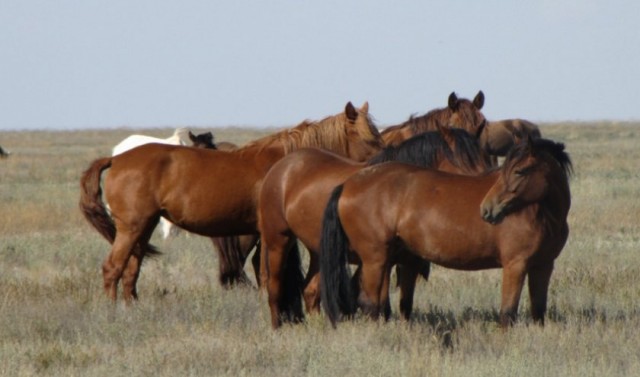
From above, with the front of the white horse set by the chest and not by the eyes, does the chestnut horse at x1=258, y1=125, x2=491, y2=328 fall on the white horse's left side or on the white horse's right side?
on the white horse's right side

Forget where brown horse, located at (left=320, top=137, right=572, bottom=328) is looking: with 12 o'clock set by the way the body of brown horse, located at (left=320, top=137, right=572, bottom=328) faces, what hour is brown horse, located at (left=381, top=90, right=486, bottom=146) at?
brown horse, located at (left=381, top=90, right=486, bottom=146) is roughly at 9 o'clock from brown horse, located at (left=320, top=137, right=572, bottom=328).

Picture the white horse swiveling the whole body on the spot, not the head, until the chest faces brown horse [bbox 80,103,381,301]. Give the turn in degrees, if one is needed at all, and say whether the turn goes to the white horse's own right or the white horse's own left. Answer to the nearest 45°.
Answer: approximately 90° to the white horse's own right

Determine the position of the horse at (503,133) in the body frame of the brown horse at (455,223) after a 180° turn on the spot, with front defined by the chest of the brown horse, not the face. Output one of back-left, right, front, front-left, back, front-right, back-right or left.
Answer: right

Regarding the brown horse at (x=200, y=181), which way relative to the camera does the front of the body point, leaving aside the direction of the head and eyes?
to the viewer's right

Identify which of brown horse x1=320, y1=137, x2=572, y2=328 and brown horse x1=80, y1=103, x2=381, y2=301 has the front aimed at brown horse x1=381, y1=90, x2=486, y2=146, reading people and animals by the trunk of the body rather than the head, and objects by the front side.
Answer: brown horse x1=80, y1=103, x2=381, y2=301

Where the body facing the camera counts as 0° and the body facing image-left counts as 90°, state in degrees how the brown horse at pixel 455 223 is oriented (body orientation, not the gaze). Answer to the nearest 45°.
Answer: approximately 270°

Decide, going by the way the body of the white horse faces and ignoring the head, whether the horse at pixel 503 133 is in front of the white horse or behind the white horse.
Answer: in front

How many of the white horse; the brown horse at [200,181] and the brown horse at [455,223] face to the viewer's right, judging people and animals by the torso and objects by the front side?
3

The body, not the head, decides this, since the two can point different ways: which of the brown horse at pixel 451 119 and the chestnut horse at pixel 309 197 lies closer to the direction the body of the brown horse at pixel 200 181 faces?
the brown horse

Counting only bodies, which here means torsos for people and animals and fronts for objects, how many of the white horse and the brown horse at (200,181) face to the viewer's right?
2

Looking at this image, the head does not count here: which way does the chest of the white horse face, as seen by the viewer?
to the viewer's right
